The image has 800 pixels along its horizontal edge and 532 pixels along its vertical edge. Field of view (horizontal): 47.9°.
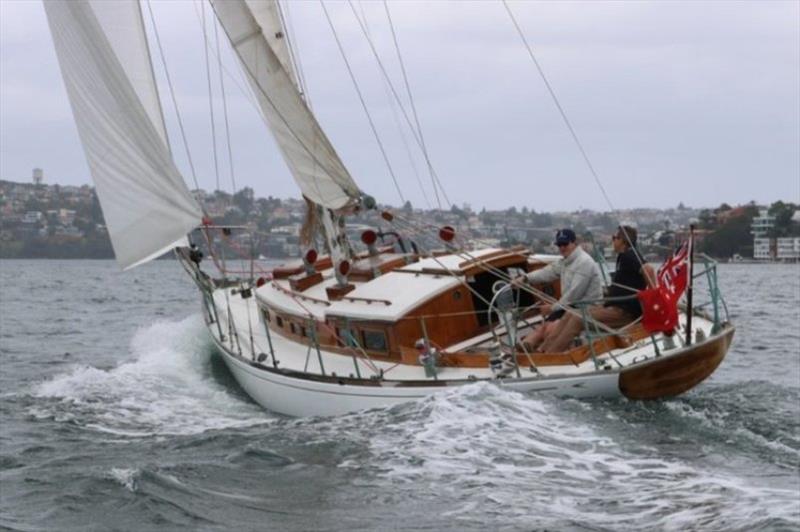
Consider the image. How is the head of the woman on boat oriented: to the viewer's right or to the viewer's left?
to the viewer's left

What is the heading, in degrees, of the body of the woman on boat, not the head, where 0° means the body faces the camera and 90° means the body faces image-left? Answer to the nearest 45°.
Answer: approximately 90°

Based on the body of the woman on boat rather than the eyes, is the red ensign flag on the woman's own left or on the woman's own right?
on the woman's own left

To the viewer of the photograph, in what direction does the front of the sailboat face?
facing away from the viewer and to the left of the viewer
